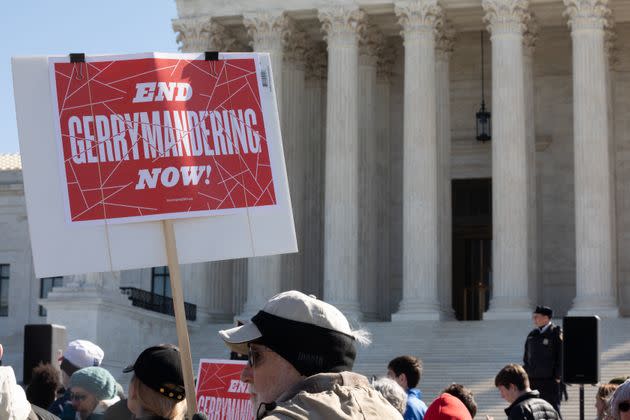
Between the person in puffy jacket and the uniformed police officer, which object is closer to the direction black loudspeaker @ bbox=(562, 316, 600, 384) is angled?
the person in puffy jacket

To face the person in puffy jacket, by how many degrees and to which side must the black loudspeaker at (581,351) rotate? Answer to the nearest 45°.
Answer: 0° — it already faces them

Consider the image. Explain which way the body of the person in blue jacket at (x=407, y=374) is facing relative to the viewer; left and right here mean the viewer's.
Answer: facing to the left of the viewer

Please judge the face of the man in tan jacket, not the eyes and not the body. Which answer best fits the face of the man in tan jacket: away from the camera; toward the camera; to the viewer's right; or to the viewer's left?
to the viewer's left

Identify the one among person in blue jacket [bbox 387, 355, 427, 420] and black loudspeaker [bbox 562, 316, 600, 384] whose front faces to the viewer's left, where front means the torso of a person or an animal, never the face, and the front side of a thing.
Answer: the person in blue jacket
